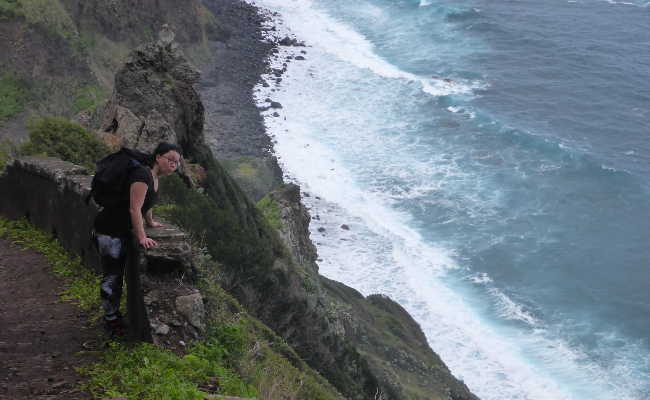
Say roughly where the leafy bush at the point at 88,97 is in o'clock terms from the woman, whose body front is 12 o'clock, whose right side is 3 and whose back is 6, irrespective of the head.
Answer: The leafy bush is roughly at 9 o'clock from the woman.

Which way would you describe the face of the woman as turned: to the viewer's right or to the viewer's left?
to the viewer's right

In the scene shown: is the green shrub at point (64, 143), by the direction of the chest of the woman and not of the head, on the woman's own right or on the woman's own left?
on the woman's own left

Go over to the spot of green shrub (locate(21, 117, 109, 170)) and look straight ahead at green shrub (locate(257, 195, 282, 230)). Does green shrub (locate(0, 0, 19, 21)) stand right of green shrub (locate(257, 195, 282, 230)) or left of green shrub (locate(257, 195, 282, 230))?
left

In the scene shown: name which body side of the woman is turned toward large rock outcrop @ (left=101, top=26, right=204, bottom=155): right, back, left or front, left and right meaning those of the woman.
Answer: left

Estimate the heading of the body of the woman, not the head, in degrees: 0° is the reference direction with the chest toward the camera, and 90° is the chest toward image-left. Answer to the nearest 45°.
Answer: approximately 270°

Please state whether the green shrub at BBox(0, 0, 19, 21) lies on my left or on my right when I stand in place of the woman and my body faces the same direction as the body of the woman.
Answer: on my left
